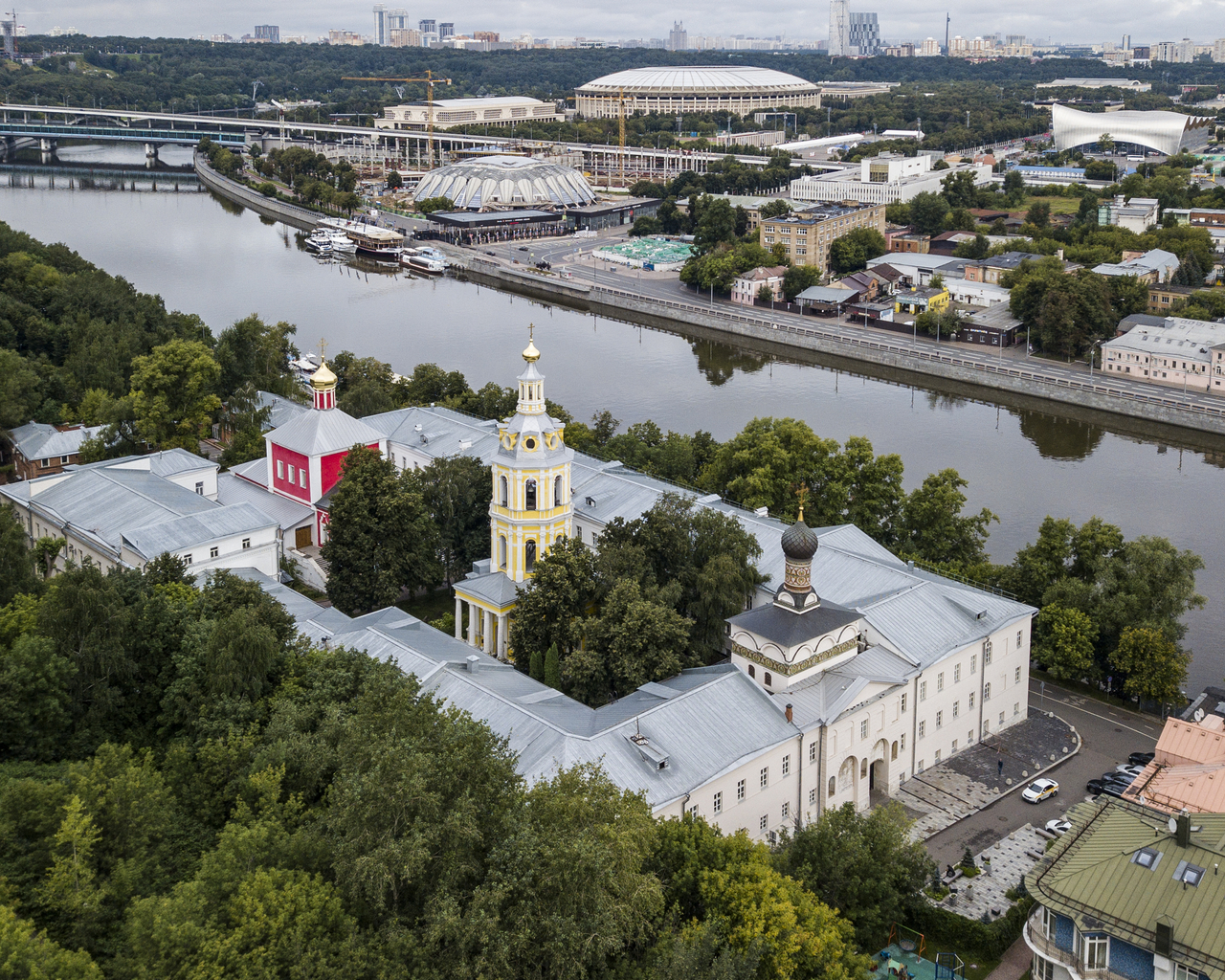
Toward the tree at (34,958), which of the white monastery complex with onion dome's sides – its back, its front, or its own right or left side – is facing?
right

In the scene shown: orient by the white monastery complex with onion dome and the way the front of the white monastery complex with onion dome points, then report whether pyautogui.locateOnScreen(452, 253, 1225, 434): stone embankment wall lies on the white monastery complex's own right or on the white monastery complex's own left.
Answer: on the white monastery complex's own left

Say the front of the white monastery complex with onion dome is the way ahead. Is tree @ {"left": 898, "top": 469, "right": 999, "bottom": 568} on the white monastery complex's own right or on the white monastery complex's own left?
on the white monastery complex's own left

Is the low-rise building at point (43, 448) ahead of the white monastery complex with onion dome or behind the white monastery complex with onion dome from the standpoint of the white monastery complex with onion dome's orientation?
behind

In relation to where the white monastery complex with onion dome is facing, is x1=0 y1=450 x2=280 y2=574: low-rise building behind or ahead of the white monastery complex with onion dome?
behind

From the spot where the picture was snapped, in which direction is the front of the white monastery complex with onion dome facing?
facing the viewer and to the right of the viewer

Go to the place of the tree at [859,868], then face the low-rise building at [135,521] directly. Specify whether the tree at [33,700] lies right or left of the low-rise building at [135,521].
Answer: left

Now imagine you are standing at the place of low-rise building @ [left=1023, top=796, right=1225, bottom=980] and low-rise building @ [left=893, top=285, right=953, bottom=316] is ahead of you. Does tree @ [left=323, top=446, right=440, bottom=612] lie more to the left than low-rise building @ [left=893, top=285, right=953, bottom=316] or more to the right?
left
